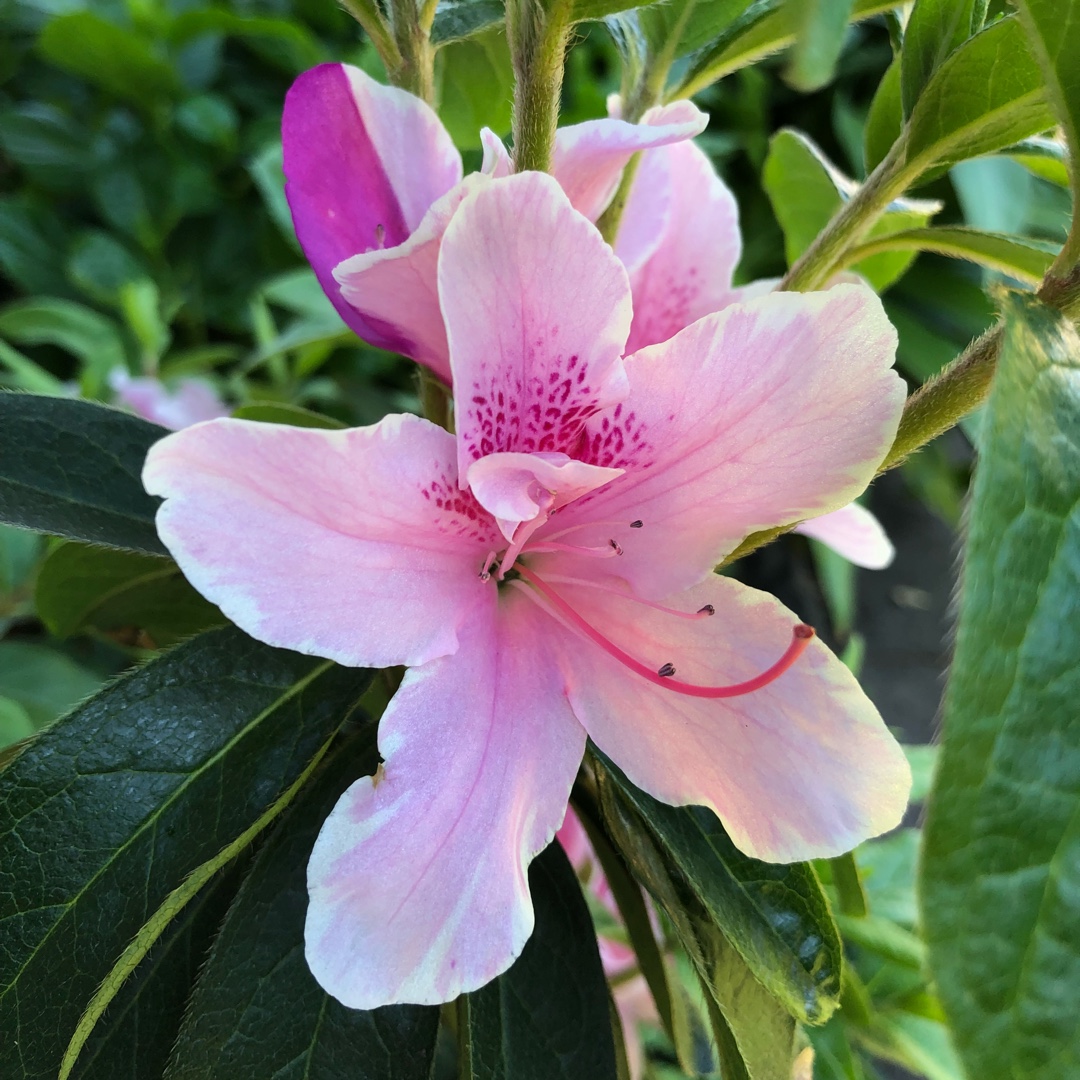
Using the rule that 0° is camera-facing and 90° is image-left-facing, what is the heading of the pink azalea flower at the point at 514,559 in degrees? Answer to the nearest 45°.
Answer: approximately 0°
